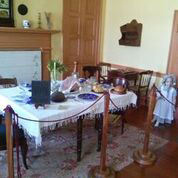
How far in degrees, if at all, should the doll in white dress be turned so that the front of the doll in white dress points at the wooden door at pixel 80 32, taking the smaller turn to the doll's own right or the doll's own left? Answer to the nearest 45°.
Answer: approximately 90° to the doll's own right

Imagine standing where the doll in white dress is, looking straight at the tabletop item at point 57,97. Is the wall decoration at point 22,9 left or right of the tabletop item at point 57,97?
right

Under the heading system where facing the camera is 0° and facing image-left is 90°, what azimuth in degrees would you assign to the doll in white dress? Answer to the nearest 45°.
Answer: approximately 45°

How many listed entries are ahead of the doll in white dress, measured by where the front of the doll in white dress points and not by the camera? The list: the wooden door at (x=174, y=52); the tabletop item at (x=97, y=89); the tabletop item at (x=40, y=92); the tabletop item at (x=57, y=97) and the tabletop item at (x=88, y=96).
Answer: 4

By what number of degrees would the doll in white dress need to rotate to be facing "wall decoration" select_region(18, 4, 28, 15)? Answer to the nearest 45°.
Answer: approximately 45° to its right

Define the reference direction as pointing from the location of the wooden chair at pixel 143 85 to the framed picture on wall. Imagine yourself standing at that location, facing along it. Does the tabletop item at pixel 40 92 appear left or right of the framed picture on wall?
left

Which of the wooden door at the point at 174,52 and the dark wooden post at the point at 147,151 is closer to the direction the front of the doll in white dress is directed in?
the dark wooden post
